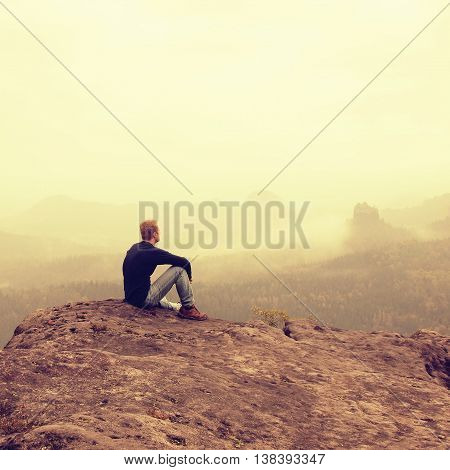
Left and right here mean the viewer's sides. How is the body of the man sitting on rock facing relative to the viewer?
facing away from the viewer and to the right of the viewer

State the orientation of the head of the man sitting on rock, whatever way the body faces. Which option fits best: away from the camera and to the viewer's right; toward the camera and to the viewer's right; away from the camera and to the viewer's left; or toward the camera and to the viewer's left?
away from the camera and to the viewer's right
